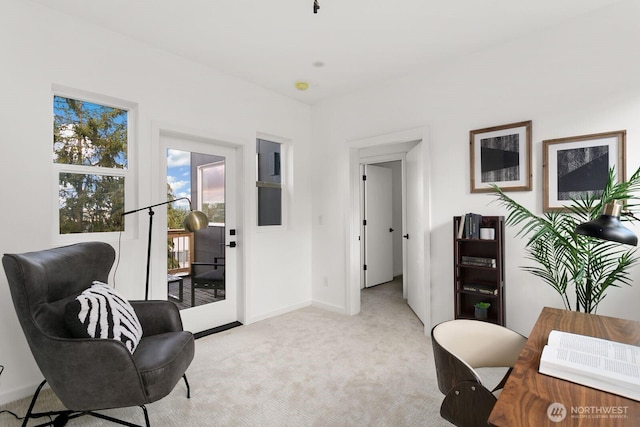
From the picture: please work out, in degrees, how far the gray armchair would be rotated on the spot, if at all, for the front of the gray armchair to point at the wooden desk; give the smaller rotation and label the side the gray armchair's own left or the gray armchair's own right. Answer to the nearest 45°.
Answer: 0° — it already faces it

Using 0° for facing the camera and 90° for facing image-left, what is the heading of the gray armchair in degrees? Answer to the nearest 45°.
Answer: approximately 315°

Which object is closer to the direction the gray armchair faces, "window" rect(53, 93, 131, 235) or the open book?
the open book

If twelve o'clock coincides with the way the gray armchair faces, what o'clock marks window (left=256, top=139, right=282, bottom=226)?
The window is roughly at 9 o'clock from the gray armchair.

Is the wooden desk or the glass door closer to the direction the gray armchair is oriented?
the wooden desk

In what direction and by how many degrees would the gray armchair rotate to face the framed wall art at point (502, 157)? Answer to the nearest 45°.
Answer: approximately 45° to its left

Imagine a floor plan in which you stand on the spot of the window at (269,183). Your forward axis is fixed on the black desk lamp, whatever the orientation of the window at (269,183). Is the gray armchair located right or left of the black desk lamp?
right

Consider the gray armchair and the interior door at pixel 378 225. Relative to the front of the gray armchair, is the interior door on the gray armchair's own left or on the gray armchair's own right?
on the gray armchair's own left

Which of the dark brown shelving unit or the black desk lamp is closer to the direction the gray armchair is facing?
the black desk lamp

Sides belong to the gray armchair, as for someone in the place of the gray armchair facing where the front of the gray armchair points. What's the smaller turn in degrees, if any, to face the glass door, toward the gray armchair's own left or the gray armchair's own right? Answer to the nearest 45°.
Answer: approximately 90° to the gray armchair's own left
